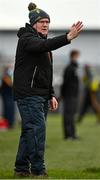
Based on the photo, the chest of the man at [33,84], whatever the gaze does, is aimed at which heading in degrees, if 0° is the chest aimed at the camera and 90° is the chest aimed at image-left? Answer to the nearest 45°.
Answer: approximately 315°

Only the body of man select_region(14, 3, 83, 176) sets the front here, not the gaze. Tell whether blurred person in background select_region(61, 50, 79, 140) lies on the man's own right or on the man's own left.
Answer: on the man's own left

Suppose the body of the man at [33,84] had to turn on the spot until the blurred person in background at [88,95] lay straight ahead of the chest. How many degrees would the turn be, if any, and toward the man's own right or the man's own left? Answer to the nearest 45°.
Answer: approximately 135° to the man's own left

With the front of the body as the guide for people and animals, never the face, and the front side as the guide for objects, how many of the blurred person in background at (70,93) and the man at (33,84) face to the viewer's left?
0

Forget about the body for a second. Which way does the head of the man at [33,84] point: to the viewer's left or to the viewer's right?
to the viewer's right

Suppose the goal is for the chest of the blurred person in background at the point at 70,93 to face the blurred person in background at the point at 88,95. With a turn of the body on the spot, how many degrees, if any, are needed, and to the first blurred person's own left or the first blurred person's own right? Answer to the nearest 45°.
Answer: approximately 90° to the first blurred person's own left

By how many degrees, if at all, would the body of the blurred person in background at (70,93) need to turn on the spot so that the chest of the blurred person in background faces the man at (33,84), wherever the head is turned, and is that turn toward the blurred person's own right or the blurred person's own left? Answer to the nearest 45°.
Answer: approximately 90° to the blurred person's own right
